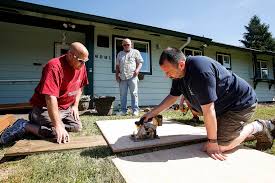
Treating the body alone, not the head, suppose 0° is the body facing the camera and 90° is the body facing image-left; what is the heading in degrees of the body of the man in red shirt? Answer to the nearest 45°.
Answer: approximately 315°

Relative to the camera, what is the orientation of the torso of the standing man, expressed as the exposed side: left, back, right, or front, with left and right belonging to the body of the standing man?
front

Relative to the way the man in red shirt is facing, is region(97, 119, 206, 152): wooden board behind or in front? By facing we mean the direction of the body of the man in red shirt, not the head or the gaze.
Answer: in front

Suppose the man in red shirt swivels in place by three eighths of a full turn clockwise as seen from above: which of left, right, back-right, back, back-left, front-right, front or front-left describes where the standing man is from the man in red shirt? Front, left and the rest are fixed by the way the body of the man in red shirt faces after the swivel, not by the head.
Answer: back-right

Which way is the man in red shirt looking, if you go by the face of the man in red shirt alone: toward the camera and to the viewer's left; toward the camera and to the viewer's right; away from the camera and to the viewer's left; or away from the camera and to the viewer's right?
toward the camera and to the viewer's right

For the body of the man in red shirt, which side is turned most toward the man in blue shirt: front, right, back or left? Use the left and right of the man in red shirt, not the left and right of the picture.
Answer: front
